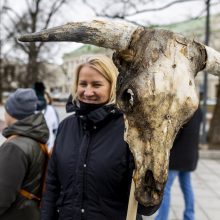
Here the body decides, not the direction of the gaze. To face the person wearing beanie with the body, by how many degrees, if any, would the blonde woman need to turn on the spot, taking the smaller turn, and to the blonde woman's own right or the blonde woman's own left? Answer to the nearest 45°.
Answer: approximately 135° to the blonde woman's own right

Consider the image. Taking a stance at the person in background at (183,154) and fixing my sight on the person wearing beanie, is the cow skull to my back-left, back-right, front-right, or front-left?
front-left

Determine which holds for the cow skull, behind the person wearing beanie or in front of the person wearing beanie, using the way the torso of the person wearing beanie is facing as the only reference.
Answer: behind

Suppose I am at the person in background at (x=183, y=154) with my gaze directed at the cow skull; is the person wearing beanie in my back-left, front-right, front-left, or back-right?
front-right

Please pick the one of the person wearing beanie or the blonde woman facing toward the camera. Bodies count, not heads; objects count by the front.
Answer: the blonde woman

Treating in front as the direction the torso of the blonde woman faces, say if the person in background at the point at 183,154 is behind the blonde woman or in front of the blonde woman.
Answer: behind

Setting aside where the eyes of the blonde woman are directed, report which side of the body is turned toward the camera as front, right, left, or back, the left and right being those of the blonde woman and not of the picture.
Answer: front

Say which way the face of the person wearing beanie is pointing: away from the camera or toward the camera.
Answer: away from the camera
